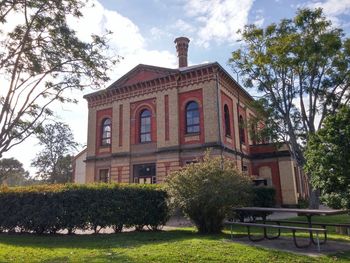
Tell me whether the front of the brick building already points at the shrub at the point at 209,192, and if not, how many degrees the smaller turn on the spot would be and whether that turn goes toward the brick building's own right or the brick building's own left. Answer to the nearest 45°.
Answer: approximately 45° to the brick building's own left

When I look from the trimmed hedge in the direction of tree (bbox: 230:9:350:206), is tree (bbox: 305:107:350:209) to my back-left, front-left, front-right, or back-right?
front-right

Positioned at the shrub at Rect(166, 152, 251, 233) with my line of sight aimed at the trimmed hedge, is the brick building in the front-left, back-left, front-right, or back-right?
front-right

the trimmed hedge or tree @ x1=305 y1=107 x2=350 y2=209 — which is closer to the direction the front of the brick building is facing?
the trimmed hedge

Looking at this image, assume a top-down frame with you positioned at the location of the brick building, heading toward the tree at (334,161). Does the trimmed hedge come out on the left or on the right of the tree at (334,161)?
right

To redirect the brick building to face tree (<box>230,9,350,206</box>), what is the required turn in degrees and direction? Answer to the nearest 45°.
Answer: approximately 90° to its left

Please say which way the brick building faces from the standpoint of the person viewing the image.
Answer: facing the viewer and to the left of the viewer

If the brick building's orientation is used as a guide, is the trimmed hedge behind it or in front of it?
in front

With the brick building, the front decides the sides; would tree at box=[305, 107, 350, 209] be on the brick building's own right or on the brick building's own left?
on the brick building's own left

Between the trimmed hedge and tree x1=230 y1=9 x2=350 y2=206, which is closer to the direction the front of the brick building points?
the trimmed hedge
